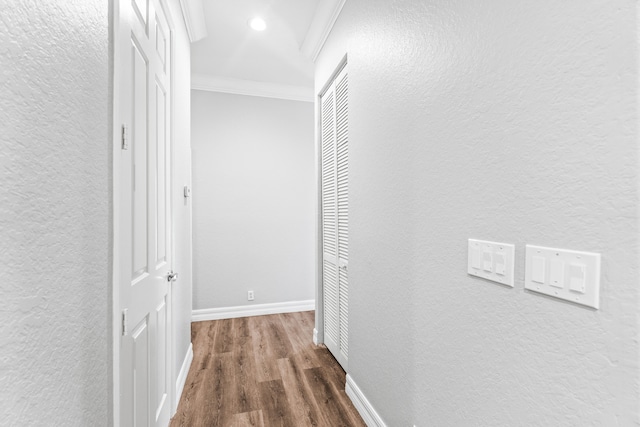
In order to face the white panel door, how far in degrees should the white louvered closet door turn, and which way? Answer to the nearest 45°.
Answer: approximately 45° to its left

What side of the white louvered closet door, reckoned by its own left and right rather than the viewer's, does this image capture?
left
